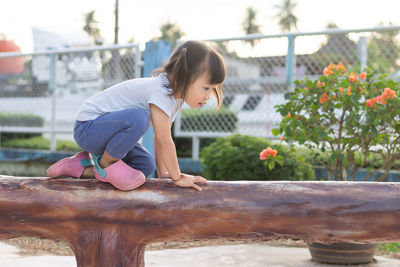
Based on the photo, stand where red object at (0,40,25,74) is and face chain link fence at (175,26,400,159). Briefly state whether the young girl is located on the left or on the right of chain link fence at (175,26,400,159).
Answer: right

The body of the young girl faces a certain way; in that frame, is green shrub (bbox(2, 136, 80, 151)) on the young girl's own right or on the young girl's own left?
on the young girl's own left

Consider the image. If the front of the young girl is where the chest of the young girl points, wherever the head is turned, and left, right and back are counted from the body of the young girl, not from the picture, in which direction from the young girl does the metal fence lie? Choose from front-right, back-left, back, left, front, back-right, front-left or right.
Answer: left

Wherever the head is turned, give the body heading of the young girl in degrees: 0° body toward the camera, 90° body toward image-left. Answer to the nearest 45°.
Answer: approximately 270°

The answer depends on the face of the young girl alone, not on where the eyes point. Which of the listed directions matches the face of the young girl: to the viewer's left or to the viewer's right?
to the viewer's right

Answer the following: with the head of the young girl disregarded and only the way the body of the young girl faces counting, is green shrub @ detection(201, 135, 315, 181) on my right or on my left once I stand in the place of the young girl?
on my left

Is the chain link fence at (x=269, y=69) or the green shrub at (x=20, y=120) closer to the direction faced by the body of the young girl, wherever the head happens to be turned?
the chain link fence

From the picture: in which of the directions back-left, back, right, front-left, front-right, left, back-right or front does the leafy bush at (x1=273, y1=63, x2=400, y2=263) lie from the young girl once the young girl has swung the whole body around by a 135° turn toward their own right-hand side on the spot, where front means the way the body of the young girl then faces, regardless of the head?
back

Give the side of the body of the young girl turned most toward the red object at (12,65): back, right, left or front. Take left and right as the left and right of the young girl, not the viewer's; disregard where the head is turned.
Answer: left
